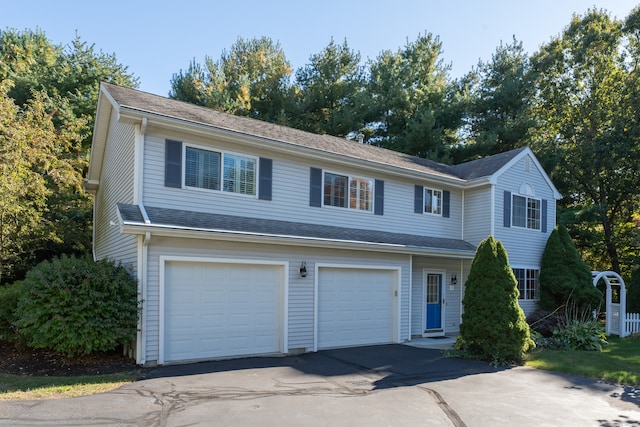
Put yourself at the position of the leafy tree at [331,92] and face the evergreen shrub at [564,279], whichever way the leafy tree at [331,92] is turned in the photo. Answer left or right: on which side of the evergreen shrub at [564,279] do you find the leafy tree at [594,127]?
left

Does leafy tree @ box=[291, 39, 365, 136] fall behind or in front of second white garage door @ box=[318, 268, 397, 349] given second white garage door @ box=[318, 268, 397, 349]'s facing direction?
behind

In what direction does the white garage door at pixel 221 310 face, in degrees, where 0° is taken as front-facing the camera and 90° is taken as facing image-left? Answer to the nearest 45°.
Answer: approximately 315°

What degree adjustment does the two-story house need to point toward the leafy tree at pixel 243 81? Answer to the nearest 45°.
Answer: approximately 135° to its left

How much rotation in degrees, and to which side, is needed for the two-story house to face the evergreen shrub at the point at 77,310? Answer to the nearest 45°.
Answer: approximately 90° to its right
